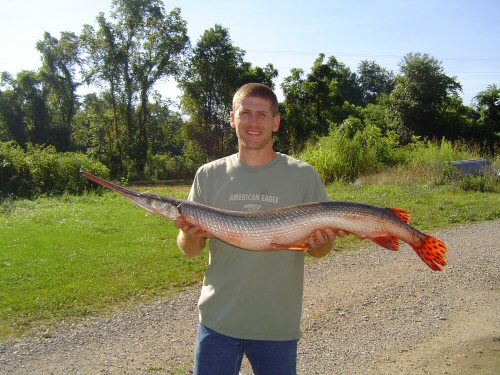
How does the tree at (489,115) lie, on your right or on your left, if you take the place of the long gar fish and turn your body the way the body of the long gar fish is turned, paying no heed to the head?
on your right

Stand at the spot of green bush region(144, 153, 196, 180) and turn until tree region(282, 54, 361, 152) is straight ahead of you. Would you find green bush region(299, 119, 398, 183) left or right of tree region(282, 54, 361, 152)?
right

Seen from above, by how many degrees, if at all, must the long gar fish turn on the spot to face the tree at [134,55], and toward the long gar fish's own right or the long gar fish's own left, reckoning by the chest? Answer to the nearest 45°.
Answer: approximately 90° to the long gar fish's own right

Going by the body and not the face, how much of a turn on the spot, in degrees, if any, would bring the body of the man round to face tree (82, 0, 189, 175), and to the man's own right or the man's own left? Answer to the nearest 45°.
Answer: approximately 180°

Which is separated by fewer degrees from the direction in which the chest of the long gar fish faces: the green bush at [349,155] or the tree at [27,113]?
the tree

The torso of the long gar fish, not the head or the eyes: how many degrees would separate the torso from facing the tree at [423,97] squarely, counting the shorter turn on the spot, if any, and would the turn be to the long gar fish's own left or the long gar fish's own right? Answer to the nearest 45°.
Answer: approximately 90° to the long gar fish's own right

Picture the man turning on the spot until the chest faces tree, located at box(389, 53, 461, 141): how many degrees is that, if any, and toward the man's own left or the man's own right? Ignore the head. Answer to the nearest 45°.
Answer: approximately 180°

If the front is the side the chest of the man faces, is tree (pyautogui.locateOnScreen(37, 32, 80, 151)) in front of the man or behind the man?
behind

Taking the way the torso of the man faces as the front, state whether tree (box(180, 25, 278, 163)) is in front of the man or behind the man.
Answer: behind

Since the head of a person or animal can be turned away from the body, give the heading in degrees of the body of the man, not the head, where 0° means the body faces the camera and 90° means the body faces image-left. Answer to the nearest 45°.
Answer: approximately 0°

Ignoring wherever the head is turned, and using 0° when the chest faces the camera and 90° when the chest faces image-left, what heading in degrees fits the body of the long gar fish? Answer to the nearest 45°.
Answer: approximately 90°
